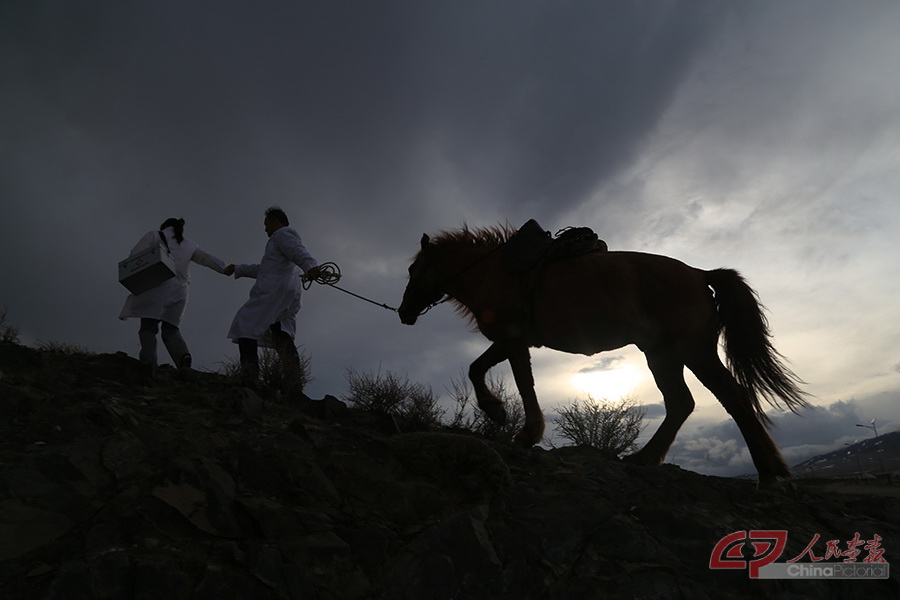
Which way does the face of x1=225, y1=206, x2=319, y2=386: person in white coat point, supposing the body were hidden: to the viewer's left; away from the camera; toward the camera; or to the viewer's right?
to the viewer's left

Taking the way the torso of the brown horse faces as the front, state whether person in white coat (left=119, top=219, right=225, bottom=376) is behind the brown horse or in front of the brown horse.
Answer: in front

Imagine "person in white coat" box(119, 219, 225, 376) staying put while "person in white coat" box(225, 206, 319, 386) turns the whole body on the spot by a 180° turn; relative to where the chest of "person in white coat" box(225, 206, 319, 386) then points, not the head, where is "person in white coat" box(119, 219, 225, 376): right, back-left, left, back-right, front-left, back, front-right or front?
back

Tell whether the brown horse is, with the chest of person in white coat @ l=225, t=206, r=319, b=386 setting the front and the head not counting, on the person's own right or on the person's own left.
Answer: on the person's own left

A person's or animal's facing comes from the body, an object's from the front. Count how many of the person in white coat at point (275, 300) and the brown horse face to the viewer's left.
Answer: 2

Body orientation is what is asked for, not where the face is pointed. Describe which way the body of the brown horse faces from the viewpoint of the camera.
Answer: to the viewer's left

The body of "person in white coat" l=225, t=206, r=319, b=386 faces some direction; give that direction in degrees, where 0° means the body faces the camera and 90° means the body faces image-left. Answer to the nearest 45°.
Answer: approximately 90°

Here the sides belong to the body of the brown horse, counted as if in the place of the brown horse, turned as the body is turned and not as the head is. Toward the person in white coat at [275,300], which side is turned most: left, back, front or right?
front
